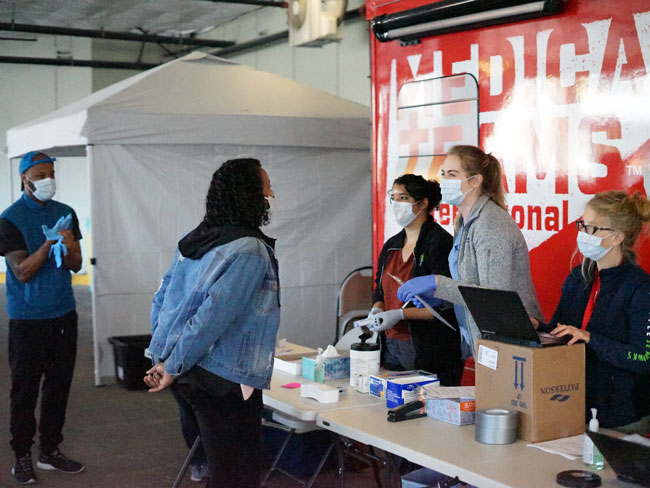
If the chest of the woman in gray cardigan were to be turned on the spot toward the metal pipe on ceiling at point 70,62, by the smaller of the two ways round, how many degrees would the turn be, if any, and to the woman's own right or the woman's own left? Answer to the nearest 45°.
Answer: approximately 45° to the woman's own right

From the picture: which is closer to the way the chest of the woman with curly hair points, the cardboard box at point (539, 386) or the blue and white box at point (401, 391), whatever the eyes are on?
the blue and white box

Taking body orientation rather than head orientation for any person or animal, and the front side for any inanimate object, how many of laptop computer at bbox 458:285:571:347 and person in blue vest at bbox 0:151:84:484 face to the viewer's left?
0

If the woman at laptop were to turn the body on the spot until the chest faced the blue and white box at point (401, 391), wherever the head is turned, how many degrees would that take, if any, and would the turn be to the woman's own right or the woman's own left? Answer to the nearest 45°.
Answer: approximately 45° to the woman's own right

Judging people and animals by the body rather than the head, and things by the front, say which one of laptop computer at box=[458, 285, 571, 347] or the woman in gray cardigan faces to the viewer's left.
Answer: the woman in gray cardigan

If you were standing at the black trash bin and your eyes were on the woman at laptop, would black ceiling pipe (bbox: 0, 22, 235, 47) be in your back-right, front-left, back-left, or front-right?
back-left

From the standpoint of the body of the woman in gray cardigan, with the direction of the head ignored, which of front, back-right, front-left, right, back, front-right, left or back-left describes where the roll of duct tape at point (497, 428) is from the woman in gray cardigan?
left

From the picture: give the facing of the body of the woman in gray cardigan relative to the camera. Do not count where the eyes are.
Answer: to the viewer's left
